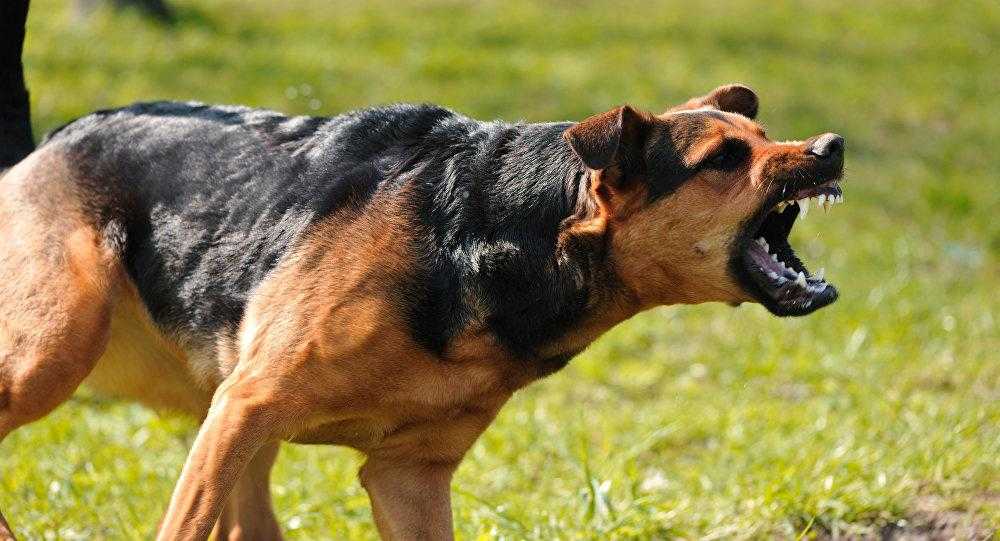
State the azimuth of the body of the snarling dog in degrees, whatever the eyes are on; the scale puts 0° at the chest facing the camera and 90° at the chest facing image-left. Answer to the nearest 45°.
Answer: approximately 270°

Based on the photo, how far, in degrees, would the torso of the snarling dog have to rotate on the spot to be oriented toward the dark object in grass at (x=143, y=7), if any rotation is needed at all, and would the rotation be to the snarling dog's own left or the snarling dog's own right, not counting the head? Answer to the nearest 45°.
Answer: approximately 90° to the snarling dog's own left
